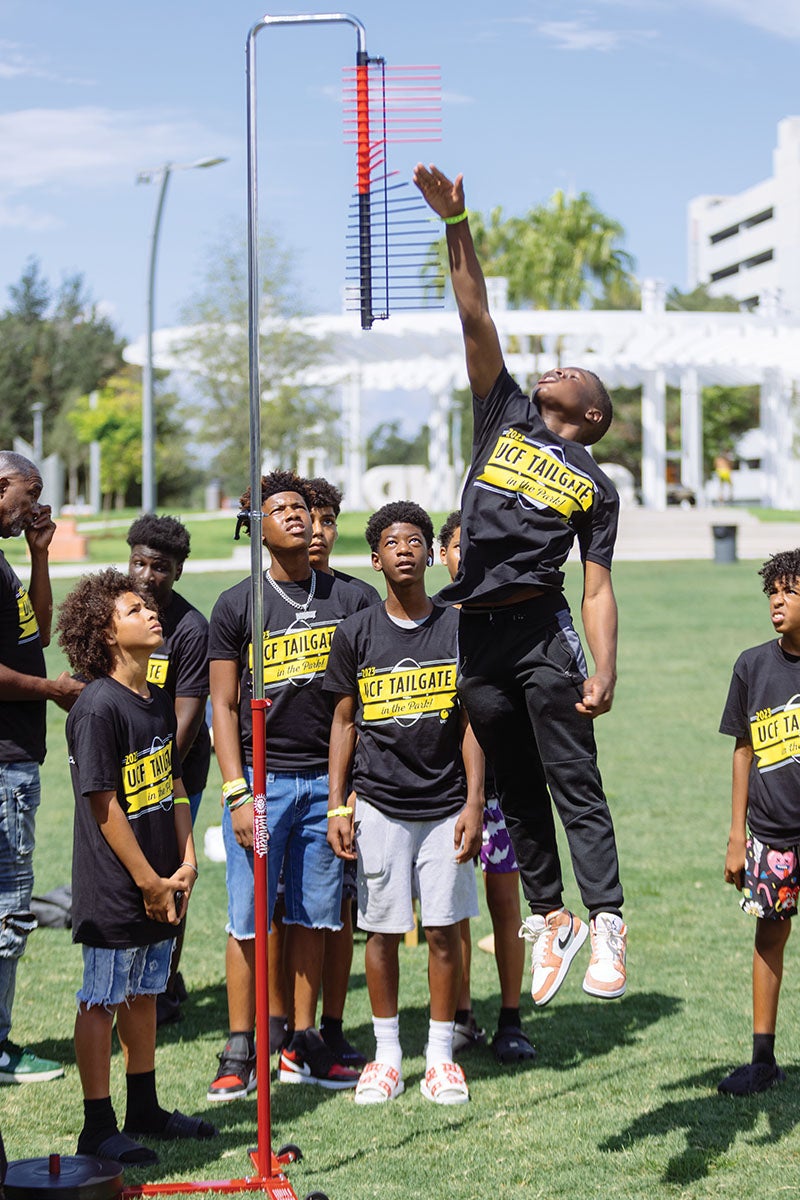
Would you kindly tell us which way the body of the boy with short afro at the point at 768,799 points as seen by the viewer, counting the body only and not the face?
toward the camera

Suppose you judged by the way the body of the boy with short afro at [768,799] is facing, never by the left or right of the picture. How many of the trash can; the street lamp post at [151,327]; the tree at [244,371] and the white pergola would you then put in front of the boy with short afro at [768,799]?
0

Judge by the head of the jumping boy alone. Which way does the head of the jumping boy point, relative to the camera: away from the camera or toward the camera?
toward the camera
